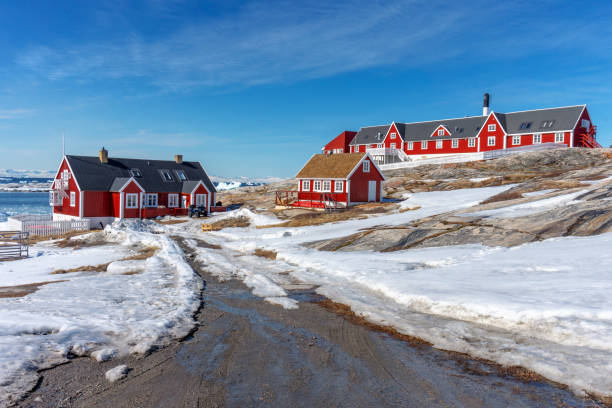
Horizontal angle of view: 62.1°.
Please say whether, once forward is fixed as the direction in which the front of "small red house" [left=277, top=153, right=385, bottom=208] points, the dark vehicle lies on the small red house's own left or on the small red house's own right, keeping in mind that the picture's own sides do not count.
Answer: on the small red house's own right

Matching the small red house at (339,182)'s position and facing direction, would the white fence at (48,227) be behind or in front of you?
in front

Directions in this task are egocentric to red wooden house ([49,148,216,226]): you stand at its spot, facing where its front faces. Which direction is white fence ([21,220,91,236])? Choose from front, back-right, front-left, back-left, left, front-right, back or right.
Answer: right

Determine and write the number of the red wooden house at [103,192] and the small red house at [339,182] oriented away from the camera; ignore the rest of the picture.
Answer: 0

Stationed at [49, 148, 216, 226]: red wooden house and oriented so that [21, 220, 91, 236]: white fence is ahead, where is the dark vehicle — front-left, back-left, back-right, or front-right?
back-left

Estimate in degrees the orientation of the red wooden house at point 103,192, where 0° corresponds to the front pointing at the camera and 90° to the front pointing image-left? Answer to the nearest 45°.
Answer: approximately 315°

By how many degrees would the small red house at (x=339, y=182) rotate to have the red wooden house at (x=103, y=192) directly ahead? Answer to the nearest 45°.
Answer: approximately 45° to its right
